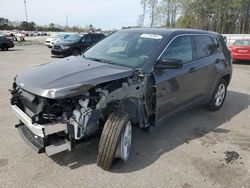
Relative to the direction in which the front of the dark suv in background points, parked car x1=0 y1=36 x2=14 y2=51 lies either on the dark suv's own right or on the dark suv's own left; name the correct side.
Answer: on the dark suv's own right

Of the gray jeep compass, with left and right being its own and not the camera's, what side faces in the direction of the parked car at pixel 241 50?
back

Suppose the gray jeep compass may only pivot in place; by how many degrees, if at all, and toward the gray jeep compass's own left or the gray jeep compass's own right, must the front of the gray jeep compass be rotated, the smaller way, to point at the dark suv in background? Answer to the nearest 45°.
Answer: approximately 135° to the gray jeep compass's own right

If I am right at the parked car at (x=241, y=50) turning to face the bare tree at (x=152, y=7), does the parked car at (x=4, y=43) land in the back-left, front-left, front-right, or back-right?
front-left

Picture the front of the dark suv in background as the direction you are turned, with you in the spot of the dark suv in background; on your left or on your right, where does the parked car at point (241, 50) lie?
on your left

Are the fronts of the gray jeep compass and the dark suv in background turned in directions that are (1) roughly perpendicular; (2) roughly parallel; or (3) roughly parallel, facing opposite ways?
roughly parallel

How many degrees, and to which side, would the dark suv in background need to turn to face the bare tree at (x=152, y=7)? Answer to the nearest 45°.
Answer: approximately 180°

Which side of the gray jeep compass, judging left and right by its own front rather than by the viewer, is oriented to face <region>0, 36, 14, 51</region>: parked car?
right

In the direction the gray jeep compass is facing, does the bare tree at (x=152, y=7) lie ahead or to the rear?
to the rear

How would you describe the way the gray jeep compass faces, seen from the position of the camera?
facing the viewer and to the left of the viewer

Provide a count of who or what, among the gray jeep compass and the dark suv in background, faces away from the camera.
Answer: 0
